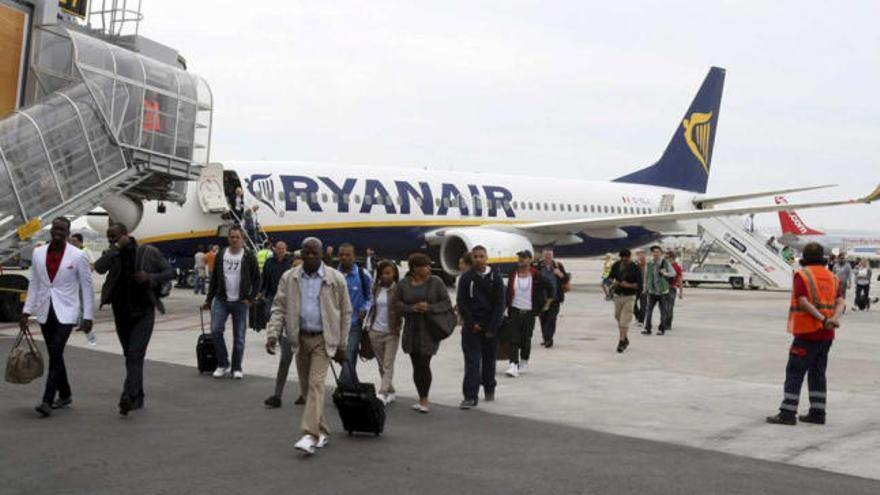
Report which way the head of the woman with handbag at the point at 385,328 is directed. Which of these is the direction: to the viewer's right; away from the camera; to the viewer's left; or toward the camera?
toward the camera

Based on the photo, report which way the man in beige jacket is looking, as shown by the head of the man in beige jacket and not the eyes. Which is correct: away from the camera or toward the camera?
toward the camera

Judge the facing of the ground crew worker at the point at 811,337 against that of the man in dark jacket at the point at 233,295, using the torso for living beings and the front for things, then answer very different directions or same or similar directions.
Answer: very different directions

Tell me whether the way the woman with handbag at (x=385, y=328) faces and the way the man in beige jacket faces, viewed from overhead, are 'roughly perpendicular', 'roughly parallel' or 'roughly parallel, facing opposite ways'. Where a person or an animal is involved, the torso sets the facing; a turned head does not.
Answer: roughly parallel

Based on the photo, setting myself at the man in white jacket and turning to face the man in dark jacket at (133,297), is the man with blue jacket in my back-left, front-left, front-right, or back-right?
front-left

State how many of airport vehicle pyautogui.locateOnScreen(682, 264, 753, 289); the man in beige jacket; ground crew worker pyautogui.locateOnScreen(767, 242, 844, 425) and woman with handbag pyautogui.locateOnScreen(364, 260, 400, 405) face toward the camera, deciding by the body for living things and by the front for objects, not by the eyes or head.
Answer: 2

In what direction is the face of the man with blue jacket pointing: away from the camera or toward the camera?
toward the camera

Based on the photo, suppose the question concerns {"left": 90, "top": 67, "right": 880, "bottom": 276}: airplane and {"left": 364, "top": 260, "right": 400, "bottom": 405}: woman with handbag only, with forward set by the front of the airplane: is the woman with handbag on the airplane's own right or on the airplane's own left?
on the airplane's own left

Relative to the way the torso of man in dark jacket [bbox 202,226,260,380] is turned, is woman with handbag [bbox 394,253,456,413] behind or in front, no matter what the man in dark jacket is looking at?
in front

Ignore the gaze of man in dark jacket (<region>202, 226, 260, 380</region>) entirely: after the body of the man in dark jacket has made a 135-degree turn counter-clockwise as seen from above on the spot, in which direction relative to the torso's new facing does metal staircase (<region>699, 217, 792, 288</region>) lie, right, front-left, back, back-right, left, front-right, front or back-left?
front

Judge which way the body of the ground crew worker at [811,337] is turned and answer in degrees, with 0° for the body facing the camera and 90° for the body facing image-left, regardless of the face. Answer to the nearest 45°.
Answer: approximately 135°

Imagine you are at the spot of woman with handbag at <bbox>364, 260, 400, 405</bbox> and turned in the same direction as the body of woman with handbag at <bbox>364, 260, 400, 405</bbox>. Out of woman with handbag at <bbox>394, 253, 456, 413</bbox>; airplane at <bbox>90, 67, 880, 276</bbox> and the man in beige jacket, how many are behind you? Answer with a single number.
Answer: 1

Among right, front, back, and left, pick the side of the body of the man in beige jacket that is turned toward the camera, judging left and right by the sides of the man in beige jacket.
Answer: front

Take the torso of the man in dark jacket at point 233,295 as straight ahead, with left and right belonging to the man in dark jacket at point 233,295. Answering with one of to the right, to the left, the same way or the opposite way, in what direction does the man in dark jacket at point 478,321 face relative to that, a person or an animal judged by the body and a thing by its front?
the same way

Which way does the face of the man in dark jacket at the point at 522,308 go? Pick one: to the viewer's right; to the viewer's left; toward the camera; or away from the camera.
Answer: toward the camera
